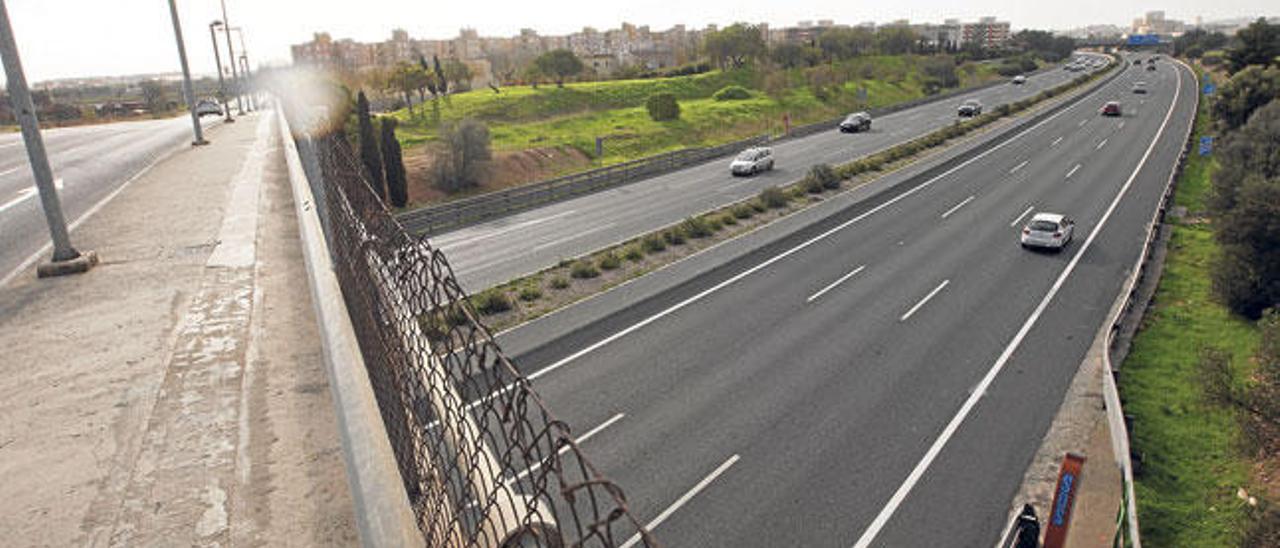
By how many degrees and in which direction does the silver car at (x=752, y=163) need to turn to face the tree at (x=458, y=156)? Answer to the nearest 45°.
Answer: approximately 45° to its right

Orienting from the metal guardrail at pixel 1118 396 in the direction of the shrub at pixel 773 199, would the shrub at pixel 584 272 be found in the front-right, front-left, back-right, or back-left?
front-left

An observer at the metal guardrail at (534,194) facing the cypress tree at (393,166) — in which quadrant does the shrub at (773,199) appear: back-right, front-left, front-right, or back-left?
back-left

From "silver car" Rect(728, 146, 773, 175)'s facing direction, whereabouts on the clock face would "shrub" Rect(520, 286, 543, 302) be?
The shrub is roughly at 11 o'clock from the silver car.

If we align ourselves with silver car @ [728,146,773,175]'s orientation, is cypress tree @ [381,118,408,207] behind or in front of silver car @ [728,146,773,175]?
in front

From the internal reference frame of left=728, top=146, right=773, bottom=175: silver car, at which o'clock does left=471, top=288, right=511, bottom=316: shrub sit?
The shrub is roughly at 11 o'clock from the silver car.

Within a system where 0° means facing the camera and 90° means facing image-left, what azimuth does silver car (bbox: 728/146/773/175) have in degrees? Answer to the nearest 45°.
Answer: approximately 45°

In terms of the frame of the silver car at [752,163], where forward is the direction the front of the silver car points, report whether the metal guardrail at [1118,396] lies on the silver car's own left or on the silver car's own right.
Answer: on the silver car's own left

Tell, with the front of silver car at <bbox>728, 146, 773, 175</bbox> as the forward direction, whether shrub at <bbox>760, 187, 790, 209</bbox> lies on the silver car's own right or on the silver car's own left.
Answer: on the silver car's own left

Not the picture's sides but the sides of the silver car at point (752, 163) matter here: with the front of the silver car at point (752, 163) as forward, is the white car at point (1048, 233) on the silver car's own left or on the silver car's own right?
on the silver car's own left

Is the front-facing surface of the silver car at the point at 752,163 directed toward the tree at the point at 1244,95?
no

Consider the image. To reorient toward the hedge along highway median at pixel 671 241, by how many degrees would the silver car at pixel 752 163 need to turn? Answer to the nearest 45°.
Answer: approximately 45° to its left

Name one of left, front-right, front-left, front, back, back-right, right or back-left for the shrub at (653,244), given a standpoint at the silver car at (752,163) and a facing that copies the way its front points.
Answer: front-left
